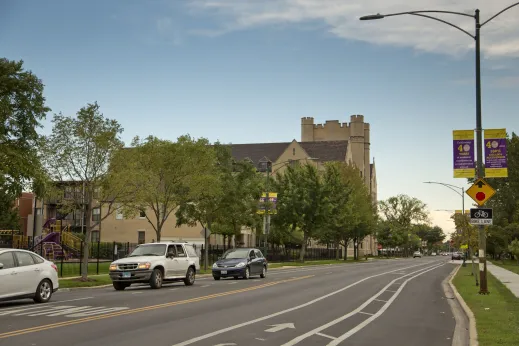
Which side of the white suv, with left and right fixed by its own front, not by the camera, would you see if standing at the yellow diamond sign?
left

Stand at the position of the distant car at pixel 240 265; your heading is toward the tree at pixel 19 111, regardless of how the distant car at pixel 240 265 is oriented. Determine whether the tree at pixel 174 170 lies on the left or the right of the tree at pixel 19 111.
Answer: right

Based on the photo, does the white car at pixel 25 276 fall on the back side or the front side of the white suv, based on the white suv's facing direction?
on the front side

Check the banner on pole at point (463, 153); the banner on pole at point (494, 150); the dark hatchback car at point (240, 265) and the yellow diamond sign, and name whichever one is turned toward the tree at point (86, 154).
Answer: the dark hatchback car

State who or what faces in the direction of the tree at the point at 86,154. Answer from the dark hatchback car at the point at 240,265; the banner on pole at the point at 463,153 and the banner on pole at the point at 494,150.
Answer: the dark hatchback car

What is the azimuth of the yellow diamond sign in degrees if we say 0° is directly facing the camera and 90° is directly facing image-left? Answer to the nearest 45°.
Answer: approximately 0°

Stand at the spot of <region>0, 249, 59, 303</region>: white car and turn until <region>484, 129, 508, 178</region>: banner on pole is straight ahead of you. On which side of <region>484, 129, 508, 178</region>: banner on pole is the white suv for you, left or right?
left

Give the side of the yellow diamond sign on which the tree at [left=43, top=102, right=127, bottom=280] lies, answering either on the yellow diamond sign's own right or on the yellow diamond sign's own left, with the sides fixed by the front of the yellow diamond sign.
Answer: on the yellow diamond sign's own right

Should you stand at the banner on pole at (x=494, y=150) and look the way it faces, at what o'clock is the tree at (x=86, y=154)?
The tree is roughly at 3 o'clock from the banner on pole.

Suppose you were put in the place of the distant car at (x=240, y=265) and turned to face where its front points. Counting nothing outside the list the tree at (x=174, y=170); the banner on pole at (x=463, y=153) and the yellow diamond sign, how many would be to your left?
2

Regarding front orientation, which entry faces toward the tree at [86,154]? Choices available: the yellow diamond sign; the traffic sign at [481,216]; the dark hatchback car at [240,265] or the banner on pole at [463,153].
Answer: the dark hatchback car

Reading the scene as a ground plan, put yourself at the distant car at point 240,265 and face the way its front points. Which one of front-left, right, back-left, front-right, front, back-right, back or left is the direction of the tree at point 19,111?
front-right

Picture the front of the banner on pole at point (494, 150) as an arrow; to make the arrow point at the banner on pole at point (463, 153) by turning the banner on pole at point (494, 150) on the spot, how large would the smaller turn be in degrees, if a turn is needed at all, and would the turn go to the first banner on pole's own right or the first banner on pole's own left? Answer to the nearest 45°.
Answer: approximately 90° to the first banner on pole's own right
